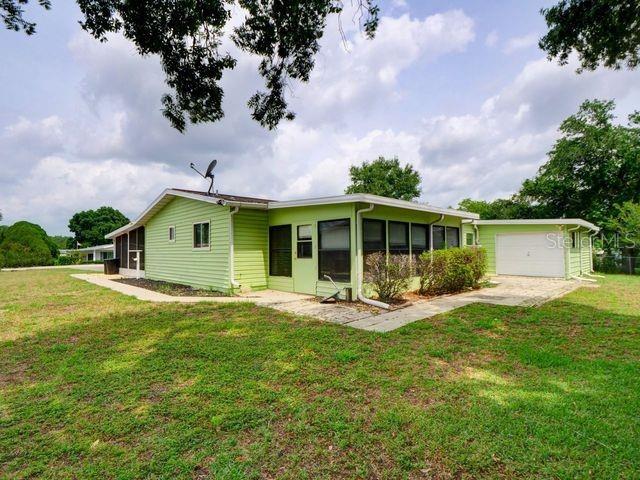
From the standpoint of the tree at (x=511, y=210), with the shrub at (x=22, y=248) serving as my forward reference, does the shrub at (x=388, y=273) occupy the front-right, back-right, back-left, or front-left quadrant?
front-left

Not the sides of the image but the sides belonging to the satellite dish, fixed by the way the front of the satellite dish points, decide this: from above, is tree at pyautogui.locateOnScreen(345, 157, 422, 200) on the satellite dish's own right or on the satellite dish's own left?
on the satellite dish's own right

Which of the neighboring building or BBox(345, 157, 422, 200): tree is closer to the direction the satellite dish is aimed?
the neighboring building

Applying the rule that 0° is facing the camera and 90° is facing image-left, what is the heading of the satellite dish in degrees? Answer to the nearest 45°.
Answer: approximately 90°

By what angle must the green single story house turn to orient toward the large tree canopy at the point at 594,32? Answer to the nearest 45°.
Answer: approximately 90° to its left

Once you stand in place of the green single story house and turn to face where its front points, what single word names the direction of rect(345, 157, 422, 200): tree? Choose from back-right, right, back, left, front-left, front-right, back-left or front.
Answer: back-right

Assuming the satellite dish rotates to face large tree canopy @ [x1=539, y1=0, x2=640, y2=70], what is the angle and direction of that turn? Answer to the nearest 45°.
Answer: approximately 135° to its left

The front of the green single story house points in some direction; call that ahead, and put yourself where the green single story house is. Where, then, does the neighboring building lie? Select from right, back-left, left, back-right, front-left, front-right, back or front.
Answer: right

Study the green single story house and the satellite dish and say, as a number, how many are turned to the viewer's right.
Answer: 0

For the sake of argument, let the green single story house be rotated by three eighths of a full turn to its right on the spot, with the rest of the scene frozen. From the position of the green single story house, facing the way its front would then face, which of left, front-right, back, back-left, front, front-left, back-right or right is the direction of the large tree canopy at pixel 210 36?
back

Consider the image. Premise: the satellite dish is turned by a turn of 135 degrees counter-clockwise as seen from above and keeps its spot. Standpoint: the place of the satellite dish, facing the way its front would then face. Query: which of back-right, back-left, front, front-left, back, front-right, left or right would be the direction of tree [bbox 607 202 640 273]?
front-left
